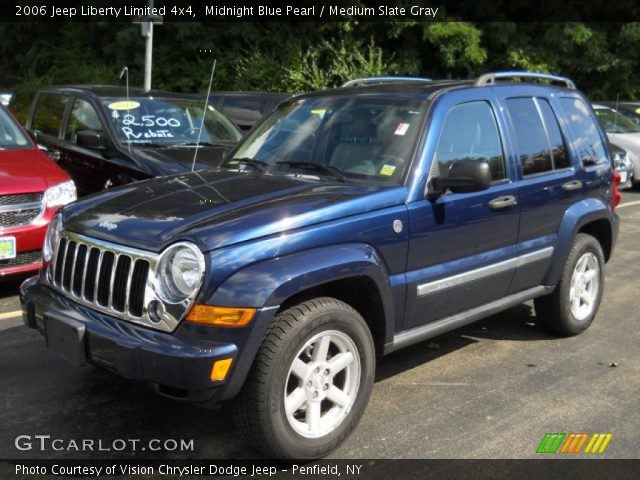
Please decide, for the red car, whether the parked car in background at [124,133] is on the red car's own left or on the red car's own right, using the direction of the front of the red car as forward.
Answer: on the red car's own left

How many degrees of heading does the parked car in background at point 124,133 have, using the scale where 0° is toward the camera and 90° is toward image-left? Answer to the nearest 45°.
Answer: approximately 315°

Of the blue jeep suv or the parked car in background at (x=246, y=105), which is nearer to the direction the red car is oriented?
the blue jeep suv

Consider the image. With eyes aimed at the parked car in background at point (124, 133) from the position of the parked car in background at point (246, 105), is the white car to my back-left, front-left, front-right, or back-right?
back-left

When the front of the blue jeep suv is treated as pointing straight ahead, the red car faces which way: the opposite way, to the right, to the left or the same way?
to the left

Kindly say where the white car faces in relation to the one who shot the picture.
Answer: facing the viewer and to the right of the viewer

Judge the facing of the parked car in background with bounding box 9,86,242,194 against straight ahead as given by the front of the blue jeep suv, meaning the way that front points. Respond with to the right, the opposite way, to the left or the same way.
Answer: to the left

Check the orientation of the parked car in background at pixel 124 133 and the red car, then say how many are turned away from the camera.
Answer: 0

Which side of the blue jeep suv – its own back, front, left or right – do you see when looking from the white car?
back

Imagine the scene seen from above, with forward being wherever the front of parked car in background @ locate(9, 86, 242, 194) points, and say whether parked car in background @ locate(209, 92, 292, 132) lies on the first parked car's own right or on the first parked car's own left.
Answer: on the first parked car's own left
